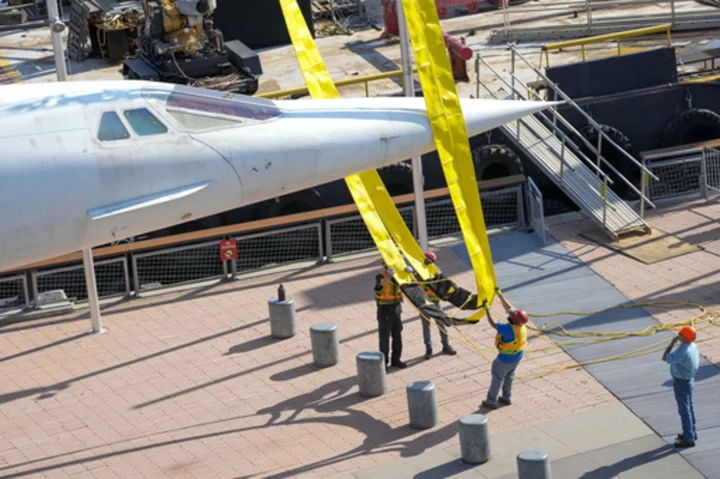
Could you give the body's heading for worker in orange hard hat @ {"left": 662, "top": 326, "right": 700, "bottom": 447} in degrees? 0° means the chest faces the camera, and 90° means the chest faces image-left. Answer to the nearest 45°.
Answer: approximately 90°

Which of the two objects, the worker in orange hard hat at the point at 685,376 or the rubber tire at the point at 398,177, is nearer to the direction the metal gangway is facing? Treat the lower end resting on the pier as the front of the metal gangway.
the worker in orange hard hat

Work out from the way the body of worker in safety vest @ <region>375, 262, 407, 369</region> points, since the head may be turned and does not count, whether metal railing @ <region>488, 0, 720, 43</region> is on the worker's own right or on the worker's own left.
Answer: on the worker's own left

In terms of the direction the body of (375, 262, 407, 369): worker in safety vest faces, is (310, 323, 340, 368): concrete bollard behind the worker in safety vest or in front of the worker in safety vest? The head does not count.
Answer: behind

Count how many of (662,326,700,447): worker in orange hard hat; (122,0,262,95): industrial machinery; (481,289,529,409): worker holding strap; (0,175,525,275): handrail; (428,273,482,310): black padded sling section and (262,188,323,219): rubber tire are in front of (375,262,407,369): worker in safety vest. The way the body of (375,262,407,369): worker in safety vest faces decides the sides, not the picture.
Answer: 3

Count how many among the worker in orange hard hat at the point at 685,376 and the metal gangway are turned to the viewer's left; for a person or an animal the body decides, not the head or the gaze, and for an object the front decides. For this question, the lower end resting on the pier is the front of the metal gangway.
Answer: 1

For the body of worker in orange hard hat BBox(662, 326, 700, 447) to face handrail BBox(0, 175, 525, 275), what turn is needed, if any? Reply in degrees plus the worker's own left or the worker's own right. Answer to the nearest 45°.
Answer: approximately 45° to the worker's own right

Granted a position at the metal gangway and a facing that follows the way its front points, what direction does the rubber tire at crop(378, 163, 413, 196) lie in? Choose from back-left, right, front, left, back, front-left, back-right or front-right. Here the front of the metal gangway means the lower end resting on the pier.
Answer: back-right

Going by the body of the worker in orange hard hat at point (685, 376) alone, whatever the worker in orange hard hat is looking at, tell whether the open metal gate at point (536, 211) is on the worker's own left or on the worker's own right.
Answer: on the worker's own right
